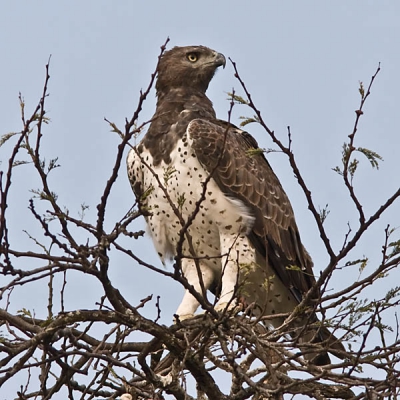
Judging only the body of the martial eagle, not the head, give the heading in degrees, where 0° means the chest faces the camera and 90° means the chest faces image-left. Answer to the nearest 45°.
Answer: approximately 45°
